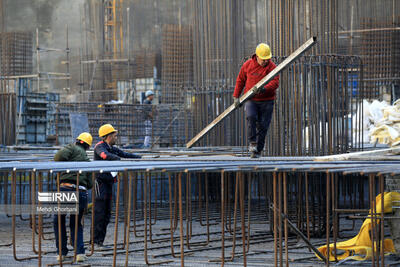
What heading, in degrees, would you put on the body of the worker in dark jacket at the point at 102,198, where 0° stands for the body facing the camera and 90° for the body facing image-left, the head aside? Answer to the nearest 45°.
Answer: approximately 270°

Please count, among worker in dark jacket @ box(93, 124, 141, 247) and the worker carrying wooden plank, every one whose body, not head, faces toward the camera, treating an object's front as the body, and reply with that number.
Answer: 1

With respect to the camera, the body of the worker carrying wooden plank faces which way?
toward the camera

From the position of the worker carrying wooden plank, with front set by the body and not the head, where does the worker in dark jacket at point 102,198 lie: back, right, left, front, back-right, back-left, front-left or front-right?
right

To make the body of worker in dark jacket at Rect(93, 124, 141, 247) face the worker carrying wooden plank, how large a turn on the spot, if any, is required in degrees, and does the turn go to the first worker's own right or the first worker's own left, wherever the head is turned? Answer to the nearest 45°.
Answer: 0° — they already face them

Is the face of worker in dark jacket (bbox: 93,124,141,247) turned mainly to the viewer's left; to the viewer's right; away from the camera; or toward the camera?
to the viewer's right

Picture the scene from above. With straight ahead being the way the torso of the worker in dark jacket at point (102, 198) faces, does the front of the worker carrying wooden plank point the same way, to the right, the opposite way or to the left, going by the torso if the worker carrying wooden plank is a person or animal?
to the right

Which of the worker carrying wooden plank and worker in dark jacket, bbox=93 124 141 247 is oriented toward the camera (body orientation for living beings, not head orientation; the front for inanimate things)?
the worker carrying wooden plank
